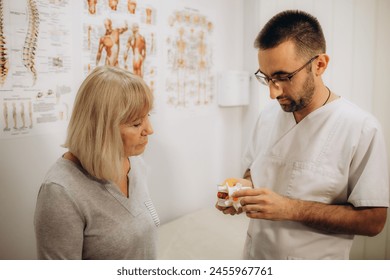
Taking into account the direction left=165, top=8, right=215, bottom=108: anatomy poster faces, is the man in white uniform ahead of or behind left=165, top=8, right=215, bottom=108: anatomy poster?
ahead

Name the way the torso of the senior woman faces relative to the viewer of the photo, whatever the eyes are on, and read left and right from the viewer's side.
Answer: facing the viewer and to the right of the viewer

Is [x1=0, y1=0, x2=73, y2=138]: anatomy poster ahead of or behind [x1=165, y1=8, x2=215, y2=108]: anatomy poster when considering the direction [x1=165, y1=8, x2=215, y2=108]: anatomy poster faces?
ahead

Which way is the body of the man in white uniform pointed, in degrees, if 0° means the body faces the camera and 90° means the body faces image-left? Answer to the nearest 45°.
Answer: approximately 45°

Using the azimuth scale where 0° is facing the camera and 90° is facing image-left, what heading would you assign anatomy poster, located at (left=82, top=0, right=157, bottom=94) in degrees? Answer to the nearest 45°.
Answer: approximately 0°

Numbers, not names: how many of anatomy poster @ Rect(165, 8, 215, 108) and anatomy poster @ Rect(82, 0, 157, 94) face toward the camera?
2

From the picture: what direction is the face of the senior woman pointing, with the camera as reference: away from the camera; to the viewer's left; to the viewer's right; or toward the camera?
to the viewer's right
